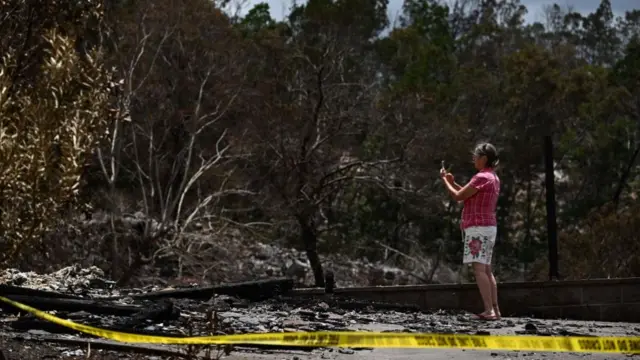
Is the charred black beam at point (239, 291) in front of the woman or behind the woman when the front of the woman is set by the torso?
in front

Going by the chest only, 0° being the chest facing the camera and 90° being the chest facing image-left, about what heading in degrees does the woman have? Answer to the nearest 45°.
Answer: approximately 90°

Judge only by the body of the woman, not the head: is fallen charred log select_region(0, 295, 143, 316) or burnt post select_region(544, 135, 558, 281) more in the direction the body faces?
the fallen charred log

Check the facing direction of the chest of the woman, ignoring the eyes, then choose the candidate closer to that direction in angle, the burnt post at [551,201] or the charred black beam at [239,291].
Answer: the charred black beam

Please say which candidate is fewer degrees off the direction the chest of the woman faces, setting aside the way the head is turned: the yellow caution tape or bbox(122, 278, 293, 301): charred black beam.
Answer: the charred black beam

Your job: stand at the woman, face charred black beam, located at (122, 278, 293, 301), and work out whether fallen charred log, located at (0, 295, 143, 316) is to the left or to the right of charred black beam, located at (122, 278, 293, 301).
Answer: left

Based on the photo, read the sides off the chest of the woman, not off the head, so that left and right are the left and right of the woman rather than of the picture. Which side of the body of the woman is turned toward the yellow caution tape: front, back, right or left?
left

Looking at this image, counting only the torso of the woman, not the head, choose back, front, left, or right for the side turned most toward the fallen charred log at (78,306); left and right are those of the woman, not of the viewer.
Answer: front

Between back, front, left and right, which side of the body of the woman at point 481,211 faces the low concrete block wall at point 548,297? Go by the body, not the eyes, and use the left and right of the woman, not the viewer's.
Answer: right

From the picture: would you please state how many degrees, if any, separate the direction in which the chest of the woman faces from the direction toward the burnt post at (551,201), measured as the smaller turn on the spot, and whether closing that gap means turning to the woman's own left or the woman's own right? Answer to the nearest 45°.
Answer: approximately 90° to the woman's own right
